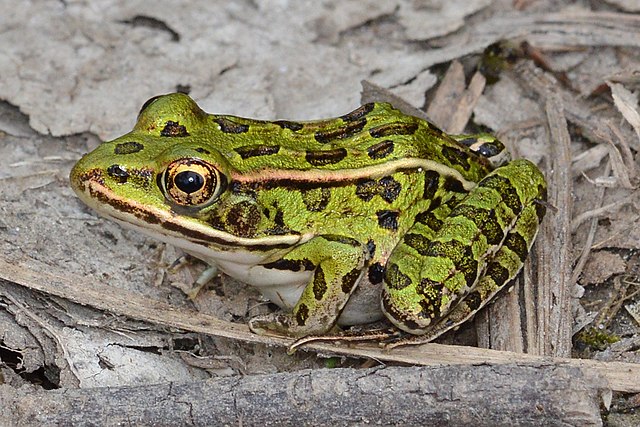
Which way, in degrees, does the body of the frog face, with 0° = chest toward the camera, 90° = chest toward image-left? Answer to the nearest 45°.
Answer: approximately 90°
